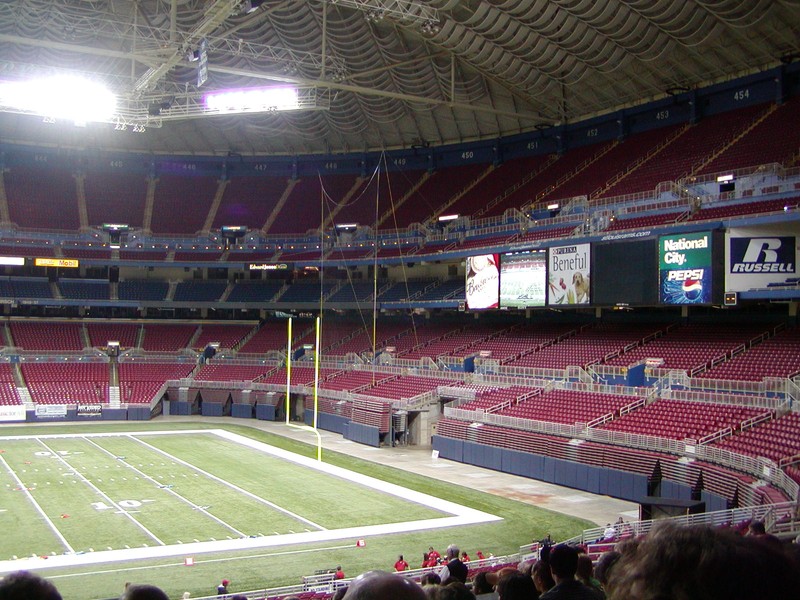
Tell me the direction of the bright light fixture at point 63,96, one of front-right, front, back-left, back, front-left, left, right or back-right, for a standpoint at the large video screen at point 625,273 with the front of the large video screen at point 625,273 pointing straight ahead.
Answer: front-right

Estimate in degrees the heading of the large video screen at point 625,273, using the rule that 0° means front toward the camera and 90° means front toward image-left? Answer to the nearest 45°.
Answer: approximately 45°

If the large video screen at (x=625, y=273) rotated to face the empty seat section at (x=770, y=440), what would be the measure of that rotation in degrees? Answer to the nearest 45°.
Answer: approximately 90° to its left

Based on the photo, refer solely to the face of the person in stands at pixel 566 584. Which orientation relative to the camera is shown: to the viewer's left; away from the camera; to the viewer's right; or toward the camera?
away from the camera

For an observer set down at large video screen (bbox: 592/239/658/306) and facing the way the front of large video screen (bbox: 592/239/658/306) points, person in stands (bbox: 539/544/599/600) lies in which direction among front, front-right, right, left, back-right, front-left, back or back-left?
front-left

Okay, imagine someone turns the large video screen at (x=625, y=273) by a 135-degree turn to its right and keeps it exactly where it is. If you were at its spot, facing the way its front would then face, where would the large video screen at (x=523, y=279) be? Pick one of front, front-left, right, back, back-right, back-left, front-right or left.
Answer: front-left

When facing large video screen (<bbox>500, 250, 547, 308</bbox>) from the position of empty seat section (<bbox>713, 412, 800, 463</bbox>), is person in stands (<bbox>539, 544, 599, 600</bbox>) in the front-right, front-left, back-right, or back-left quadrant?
back-left

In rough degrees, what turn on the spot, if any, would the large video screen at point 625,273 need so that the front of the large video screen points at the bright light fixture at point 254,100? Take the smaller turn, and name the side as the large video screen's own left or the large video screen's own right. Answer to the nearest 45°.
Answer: approximately 45° to the large video screen's own right
